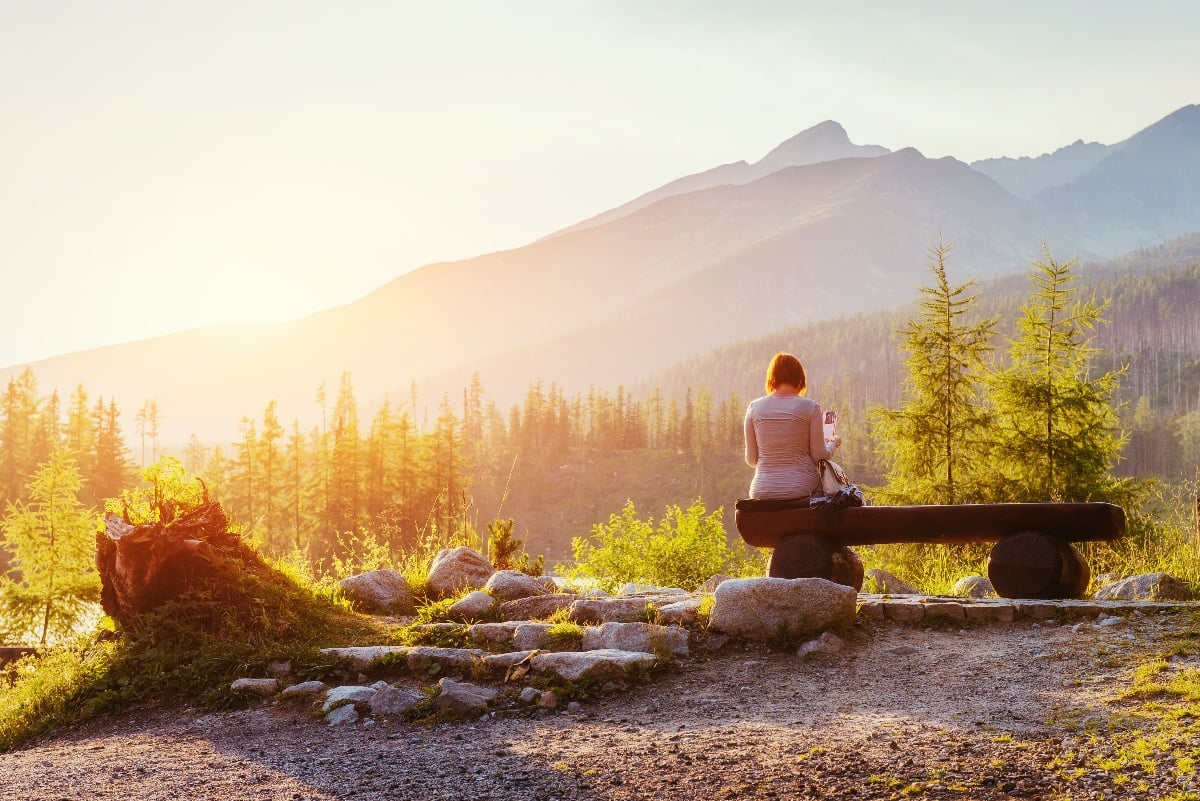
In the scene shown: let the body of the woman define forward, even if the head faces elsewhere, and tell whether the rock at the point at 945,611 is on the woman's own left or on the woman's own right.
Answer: on the woman's own right

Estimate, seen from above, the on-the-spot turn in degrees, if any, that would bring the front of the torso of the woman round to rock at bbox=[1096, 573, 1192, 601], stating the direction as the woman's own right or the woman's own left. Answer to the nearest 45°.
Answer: approximately 90° to the woman's own right

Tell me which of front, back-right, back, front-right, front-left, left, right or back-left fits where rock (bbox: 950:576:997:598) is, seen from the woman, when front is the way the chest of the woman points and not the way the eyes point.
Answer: front-right

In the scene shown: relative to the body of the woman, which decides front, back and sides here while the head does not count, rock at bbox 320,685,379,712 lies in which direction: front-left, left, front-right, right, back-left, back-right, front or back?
back-left

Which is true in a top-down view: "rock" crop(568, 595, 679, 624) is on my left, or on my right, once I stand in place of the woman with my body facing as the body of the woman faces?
on my left

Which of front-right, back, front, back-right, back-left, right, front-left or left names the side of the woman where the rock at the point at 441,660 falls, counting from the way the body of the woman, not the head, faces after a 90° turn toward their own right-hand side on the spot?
back-right

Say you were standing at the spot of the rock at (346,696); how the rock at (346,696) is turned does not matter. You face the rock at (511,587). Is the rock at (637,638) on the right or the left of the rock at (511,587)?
right

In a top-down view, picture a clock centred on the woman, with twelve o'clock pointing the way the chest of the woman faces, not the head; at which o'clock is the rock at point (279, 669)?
The rock is roughly at 8 o'clock from the woman.

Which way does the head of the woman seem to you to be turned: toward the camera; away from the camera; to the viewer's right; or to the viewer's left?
away from the camera

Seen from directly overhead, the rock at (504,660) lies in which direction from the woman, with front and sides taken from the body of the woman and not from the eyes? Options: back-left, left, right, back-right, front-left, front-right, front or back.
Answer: back-left

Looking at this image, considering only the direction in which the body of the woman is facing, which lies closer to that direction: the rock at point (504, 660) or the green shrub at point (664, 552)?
the green shrub

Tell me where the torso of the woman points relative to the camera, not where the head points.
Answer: away from the camera
